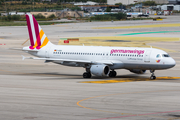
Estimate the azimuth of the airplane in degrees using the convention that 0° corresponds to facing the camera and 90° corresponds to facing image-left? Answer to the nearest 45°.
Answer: approximately 315°
